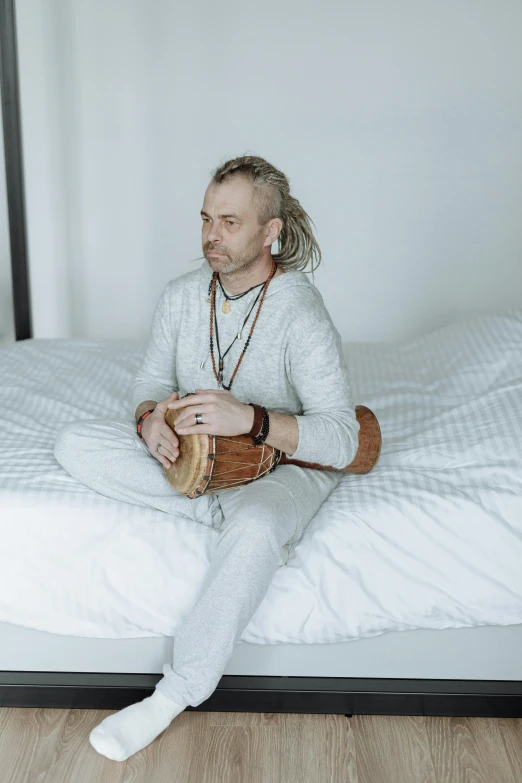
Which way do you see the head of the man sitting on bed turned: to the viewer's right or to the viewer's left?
to the viewer's left
